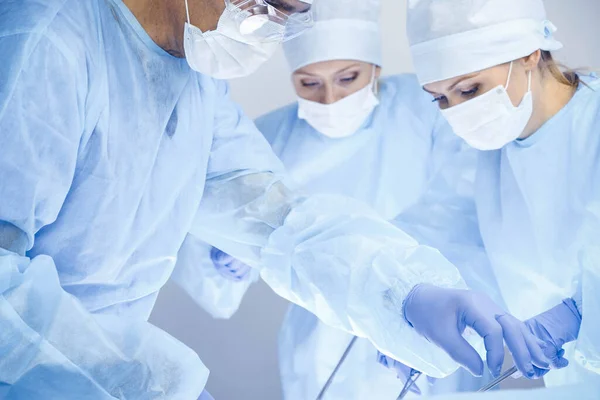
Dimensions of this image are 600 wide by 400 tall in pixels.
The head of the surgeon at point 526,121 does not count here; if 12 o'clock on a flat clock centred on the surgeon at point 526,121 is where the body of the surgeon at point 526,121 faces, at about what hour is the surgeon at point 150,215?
the surgeon at point 150,215 is roughly at 12 o'clock from the surgeon at point 526,121.

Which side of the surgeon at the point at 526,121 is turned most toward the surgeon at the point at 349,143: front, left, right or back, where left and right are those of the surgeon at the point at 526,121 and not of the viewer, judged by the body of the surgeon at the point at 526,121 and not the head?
right

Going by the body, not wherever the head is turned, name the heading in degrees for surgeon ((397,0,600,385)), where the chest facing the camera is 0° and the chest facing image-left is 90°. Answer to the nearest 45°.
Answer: approximately 45°

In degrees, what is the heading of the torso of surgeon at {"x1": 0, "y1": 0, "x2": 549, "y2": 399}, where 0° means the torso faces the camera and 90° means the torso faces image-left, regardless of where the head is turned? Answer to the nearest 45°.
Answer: approximately 315°

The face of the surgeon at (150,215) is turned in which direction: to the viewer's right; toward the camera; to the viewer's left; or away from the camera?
to the viewer's right
